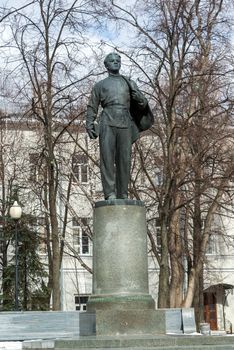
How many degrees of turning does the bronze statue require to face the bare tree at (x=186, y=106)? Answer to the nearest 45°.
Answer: approximately 180°

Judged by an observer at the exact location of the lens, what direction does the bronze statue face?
facing the viewer
